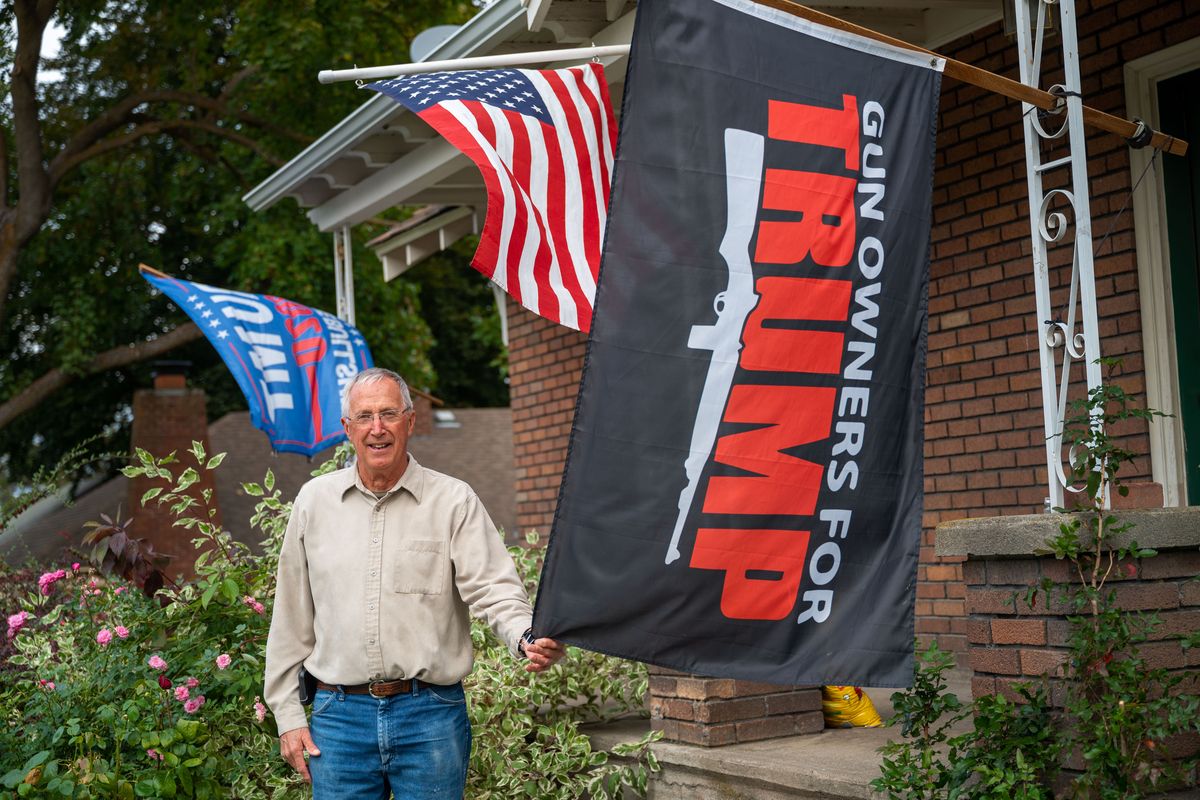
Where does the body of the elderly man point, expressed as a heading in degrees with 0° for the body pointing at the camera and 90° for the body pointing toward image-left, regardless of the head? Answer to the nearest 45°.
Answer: approximately 0°

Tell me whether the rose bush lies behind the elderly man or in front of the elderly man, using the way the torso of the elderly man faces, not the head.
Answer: behind

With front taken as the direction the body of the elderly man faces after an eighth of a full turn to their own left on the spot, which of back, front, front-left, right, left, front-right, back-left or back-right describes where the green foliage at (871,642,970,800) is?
front-left

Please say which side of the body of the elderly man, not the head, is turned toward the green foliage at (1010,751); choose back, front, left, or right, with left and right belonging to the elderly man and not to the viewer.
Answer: left

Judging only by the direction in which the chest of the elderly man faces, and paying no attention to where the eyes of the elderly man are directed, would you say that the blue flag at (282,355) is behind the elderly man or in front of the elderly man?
behind
